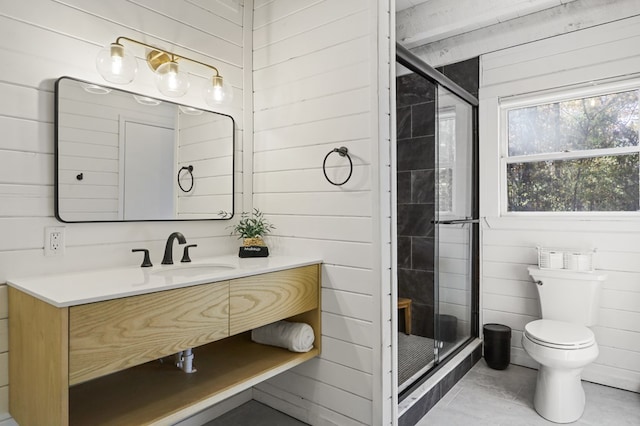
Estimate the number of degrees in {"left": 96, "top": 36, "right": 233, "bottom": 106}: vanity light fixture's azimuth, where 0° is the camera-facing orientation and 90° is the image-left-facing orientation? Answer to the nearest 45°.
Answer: approximately 315°

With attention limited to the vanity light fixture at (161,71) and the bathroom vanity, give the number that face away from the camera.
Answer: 0

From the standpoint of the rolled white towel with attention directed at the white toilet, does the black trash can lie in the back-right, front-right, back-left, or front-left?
front-left

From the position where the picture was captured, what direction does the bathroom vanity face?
facing the viewer and to the right of the viewer
